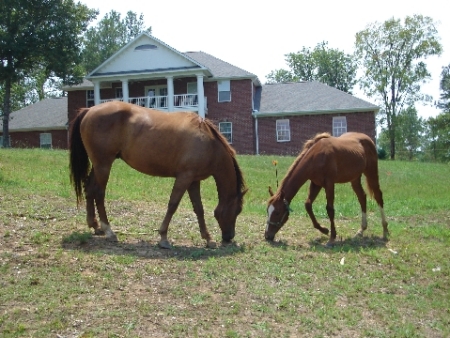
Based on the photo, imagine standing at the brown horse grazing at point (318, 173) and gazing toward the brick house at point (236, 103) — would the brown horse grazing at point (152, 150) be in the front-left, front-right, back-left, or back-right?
back-left

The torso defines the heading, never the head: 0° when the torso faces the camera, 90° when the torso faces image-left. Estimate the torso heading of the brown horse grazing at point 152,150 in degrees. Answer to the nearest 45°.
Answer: approximately 270°

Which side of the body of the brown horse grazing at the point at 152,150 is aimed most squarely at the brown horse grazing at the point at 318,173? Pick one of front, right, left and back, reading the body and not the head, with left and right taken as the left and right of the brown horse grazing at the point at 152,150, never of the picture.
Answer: front

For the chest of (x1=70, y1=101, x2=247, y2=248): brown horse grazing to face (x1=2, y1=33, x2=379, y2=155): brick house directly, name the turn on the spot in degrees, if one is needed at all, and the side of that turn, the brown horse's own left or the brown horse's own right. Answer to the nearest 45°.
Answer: approximately 90° to the brown horse's own left

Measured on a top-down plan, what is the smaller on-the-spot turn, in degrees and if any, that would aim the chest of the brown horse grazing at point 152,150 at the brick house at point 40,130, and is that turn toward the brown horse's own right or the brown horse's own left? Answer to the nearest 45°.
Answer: approximately 90° to the brown horse's own left

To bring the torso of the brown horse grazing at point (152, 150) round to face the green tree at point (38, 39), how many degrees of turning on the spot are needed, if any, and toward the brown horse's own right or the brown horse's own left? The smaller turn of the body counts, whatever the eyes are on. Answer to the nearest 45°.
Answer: approximately 90° to the brown horse's own left
